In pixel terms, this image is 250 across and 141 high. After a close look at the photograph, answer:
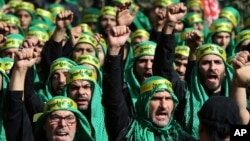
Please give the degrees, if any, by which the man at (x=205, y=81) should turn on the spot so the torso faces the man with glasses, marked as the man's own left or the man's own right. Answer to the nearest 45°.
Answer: approximately 45° to the man's own right

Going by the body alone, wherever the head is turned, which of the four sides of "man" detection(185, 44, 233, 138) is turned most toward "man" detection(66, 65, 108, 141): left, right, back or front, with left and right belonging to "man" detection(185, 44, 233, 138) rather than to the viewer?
right

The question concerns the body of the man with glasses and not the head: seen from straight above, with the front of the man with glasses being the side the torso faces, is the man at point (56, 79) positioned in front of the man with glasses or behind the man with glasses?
behind

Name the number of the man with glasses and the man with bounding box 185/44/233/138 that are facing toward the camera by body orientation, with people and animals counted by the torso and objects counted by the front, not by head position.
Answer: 2

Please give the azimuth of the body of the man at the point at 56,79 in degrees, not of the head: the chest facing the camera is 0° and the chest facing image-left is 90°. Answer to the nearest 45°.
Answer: approximately 315°

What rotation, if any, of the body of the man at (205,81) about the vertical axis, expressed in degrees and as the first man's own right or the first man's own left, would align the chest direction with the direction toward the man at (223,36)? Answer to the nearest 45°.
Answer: approximately 180°
